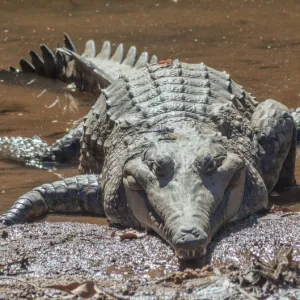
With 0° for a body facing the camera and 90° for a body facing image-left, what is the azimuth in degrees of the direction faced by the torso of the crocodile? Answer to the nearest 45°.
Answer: approximately 0°
